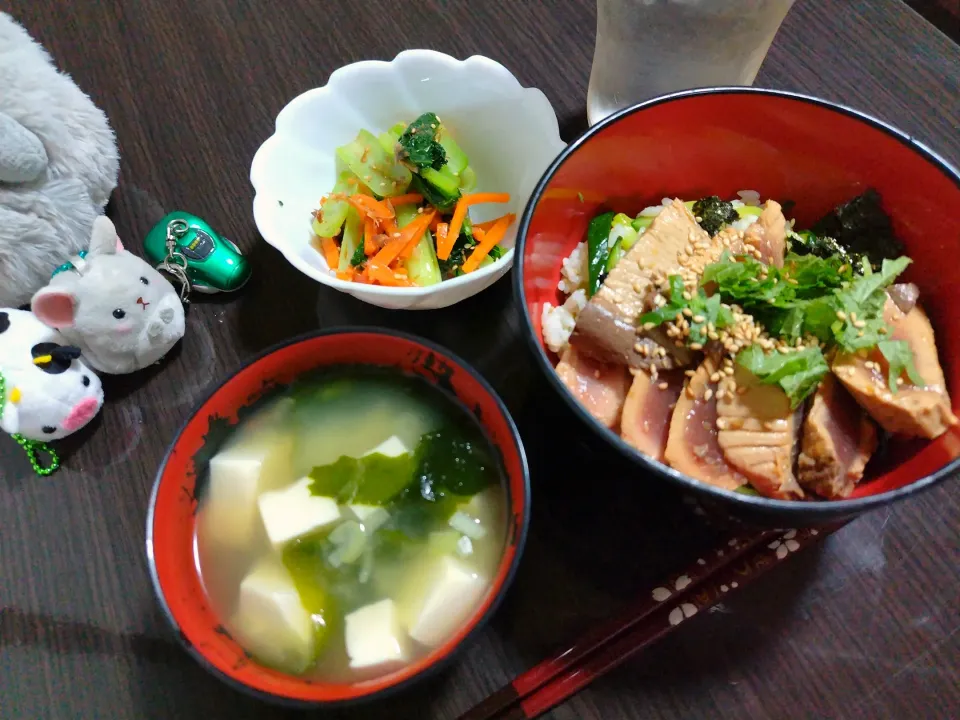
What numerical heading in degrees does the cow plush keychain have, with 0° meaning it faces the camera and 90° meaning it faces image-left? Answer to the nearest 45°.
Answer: approximately 315°

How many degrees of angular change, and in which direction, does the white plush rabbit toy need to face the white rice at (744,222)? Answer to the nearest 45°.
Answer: approximately 45° to its left

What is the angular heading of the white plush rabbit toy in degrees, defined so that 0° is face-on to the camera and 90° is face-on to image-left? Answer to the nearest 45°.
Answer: approximately 315°
